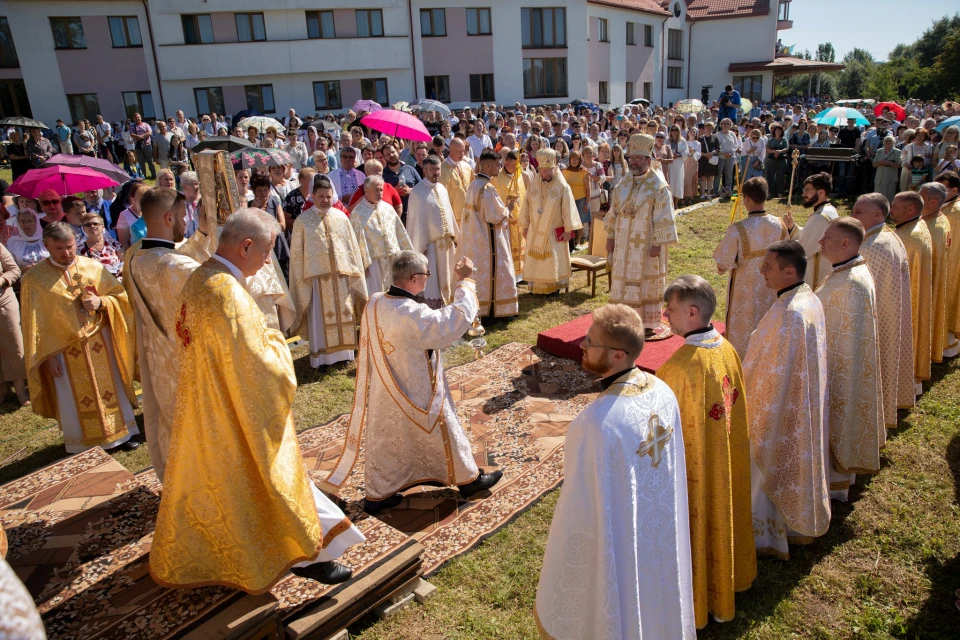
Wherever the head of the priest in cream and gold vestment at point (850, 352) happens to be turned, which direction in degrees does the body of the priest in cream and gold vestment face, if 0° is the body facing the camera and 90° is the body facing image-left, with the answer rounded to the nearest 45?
approximately 90°

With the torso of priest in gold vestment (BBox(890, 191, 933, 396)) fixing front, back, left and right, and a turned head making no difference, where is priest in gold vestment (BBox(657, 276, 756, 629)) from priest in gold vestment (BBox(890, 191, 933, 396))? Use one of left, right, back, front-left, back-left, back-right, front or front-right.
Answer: left

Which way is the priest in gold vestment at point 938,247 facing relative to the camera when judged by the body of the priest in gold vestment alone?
to the viewer's left

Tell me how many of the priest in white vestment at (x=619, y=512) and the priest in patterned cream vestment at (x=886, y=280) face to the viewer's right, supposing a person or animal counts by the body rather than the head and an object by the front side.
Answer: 0

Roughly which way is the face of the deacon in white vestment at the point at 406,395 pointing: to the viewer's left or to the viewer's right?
to the viewer's right

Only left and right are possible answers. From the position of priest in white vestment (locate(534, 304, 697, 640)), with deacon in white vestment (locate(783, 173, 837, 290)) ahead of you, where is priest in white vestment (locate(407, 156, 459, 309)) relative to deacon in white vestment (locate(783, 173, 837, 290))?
left

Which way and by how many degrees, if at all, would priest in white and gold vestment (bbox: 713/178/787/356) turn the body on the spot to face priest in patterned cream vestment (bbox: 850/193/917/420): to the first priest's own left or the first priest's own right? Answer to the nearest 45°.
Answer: approximately 180°

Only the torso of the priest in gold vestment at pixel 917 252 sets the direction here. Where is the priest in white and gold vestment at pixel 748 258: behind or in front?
in front

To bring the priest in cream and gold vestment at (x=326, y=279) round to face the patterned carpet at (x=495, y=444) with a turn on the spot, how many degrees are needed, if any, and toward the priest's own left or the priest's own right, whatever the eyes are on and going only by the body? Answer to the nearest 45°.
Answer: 0° — they already face it

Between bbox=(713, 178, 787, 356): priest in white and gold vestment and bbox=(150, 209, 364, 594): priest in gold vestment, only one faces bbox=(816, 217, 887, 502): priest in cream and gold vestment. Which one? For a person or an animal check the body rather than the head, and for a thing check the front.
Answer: bbox=(150, 209, 364, 594): priest in gold vestment

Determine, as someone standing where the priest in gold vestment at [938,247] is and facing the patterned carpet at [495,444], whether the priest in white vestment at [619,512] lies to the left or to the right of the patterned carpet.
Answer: left

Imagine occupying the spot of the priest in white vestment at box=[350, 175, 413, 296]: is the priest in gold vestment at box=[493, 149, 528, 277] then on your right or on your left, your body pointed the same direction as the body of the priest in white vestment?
on your left

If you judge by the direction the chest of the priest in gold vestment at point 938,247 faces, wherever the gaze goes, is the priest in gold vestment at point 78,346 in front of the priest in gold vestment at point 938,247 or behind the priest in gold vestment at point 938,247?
in front

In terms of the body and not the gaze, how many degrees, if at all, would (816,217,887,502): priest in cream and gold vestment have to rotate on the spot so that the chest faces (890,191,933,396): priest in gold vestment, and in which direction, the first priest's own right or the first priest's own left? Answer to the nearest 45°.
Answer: approximately 90° to the first priest's own right

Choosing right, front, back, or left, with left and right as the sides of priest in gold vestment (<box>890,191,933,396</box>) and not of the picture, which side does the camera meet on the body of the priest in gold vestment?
left
